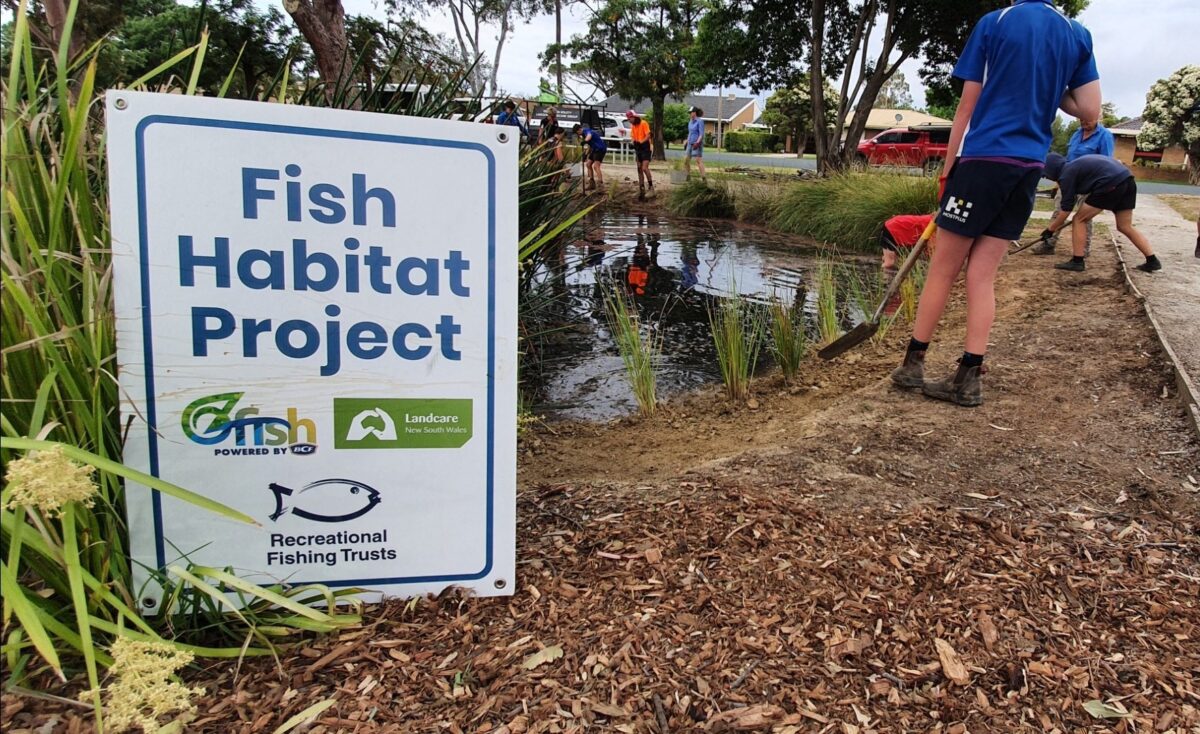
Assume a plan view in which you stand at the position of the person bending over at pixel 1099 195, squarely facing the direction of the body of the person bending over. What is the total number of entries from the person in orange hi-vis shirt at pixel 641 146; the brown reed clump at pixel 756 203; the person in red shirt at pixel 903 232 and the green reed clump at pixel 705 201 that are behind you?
0

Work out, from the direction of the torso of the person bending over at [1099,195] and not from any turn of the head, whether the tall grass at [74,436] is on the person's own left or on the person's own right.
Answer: on the person's own left

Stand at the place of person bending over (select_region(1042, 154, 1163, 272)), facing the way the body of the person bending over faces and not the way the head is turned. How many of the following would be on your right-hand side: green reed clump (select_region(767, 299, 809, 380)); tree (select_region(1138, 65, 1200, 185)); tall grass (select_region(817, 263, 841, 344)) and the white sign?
1

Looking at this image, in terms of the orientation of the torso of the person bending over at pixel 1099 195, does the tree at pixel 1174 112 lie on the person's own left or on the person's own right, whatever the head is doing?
on the person's own right

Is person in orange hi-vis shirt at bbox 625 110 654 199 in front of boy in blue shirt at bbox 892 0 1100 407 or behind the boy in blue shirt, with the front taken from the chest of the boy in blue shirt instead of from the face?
in front

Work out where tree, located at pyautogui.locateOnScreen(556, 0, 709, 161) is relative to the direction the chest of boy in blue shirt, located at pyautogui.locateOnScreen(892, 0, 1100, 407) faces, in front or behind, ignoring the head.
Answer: in front

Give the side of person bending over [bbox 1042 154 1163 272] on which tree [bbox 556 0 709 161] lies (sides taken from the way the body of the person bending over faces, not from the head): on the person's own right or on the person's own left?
on the person's own right

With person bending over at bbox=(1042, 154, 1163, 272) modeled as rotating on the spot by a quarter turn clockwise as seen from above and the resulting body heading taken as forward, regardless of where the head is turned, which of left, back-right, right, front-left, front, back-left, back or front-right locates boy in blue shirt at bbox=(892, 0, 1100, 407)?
back

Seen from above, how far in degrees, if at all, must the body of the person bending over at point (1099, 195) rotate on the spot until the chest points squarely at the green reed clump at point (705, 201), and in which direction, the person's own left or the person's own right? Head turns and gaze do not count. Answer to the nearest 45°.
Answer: approximately 45° to the person's own right

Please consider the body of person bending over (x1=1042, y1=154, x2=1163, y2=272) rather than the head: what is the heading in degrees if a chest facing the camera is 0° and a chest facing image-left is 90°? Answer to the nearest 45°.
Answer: approximately 90°

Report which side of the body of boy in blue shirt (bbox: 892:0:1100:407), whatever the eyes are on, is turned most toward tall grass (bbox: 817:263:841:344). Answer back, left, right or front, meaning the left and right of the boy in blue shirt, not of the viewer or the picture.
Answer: front

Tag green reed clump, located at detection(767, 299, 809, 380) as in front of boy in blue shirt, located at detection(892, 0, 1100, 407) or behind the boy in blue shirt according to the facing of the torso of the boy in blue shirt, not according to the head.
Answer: in front

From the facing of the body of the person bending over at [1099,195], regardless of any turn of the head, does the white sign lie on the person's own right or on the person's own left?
on the person's own left

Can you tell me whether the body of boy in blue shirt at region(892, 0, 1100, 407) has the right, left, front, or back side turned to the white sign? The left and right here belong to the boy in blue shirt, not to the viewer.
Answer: left

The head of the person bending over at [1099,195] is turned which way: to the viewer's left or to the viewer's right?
to the viewer's left

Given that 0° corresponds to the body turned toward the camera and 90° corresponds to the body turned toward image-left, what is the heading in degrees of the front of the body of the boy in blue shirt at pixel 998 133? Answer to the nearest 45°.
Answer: approximately 135°
